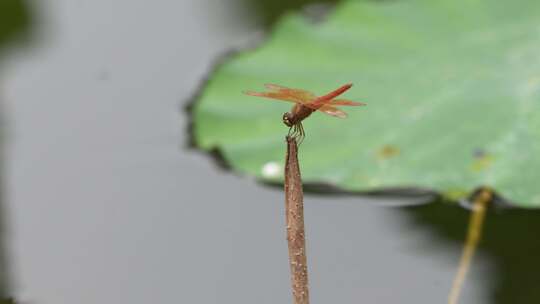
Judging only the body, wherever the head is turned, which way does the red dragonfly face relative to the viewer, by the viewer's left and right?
facing the viewer and to the left of the viewer
